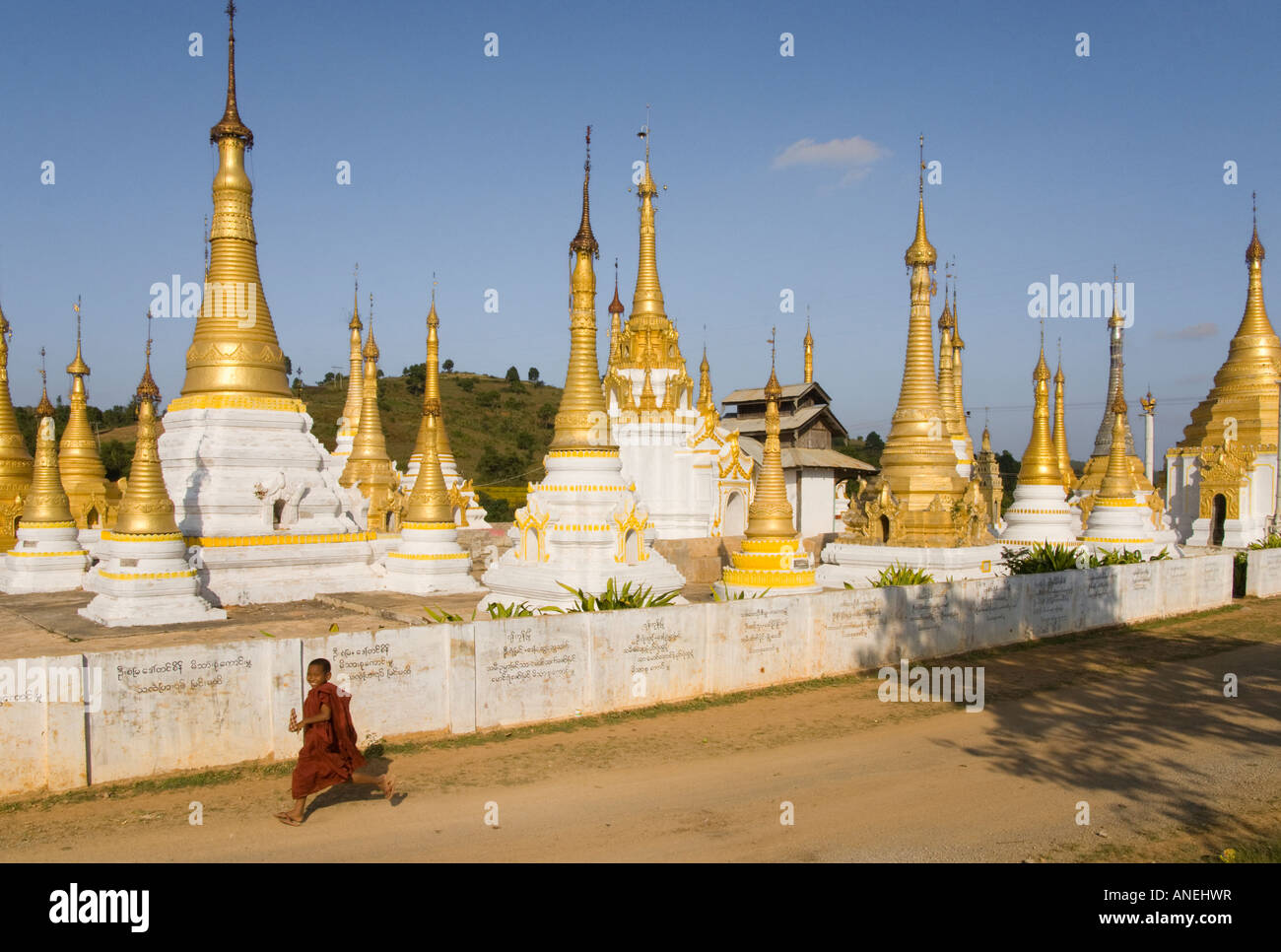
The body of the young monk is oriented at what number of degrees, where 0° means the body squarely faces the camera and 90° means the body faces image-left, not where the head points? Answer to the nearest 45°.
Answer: approximately 90°

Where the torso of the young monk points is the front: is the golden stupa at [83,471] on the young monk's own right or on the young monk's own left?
on the young monk's own right

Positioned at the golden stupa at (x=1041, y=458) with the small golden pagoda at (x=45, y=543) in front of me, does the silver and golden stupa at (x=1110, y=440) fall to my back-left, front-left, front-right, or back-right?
back-right

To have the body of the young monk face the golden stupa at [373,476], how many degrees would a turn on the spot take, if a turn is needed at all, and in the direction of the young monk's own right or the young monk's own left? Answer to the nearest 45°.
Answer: approximately 90° to the young monk's own right

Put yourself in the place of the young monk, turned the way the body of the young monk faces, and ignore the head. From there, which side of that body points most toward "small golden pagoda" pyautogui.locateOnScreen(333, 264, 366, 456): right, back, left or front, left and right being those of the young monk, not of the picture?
right

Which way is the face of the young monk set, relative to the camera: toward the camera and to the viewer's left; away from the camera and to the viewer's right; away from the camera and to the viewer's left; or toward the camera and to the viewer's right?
toward the camera and to the viewer's left

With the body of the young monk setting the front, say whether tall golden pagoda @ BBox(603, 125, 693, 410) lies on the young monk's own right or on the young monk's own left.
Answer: on the young monk's own right

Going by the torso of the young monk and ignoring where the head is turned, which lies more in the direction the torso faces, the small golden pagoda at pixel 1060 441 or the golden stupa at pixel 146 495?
the golden stupa

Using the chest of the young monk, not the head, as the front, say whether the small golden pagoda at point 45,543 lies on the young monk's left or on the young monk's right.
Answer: on the young monk's right

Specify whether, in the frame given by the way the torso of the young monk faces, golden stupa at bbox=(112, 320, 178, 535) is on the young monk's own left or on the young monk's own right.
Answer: on the young monk's own right
